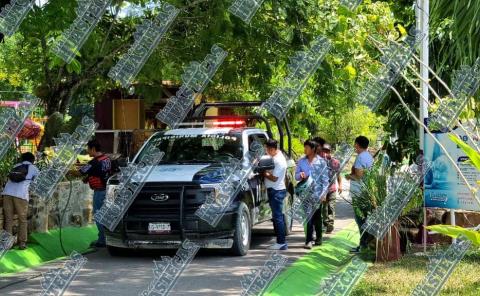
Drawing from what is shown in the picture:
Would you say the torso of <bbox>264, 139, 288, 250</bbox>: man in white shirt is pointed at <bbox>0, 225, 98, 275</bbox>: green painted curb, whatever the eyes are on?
yes

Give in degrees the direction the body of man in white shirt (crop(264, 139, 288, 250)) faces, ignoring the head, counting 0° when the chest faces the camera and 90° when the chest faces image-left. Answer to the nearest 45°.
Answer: approximately 90°

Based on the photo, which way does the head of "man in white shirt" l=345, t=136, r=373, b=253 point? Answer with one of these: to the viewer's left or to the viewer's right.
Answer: to the viewer's left

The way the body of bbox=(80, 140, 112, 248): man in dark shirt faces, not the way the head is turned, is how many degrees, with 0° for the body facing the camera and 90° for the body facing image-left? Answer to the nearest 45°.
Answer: approximately 90°

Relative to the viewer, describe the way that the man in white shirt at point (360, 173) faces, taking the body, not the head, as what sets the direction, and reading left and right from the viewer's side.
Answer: facing to the left of the viewer

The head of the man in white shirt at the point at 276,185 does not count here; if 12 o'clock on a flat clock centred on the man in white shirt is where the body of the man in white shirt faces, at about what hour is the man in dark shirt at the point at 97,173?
The man in dark shirt is roughly at 12 o'clock from the man in white shirt.
